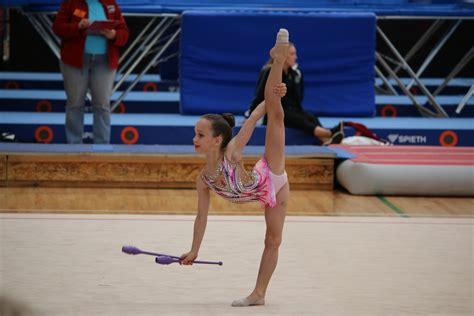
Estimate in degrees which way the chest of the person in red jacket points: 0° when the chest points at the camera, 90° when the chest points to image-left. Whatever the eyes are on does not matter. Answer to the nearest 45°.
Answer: approximately 0°

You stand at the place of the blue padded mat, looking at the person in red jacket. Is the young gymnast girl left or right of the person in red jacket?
left

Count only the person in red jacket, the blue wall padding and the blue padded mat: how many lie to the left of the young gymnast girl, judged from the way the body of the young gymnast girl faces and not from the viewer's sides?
0

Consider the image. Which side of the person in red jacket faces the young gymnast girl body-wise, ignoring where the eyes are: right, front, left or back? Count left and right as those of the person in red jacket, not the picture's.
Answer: front

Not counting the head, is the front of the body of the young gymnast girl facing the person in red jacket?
no

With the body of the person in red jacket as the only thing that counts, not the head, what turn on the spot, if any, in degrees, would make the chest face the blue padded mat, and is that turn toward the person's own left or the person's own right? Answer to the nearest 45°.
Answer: approximately 135° to the person's own left

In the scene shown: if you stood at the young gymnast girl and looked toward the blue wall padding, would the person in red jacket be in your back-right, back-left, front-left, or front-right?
front-left

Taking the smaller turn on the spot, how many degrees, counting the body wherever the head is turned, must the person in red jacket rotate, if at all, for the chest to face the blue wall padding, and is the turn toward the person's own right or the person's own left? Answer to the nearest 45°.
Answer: approximately 135° to the person's own left

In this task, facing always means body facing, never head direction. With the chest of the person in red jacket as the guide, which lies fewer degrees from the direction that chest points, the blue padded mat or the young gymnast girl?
the young gymnast girl

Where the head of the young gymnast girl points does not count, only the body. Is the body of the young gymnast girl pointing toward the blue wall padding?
no
